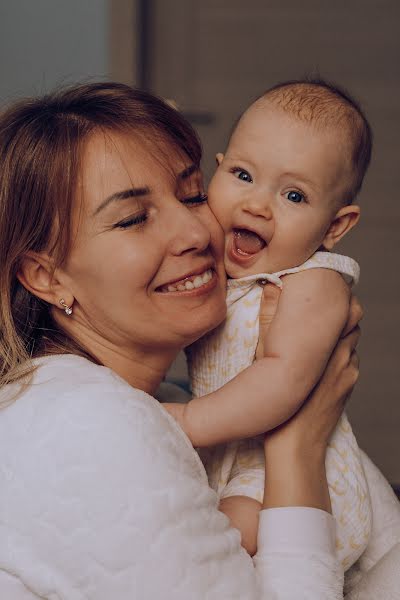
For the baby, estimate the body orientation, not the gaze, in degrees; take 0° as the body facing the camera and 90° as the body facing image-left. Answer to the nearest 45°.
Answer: approximately 45°

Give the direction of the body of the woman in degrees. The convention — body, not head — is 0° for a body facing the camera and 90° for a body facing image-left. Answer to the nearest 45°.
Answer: approximately 270°
